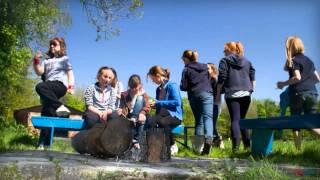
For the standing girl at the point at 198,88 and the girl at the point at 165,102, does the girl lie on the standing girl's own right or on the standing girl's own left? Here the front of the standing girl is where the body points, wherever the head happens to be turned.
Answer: on the standing girl's own left

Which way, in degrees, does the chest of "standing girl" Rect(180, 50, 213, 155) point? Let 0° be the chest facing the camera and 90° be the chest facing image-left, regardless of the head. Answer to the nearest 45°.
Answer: approximately 135°

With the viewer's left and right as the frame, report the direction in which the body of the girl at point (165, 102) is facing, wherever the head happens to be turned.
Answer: facing to the left of the viewer

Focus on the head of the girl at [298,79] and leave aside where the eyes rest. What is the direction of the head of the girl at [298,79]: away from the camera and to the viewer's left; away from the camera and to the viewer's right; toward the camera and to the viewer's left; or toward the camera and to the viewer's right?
away from the camera and to the viewer's left

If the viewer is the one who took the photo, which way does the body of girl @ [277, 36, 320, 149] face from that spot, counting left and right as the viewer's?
facing away from the viewer and to the left of the viewer

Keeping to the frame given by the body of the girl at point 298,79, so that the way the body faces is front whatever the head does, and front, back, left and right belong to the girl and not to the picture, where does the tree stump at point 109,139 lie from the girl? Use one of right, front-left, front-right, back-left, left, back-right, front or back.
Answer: left

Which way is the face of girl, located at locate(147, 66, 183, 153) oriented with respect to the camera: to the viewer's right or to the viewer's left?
to the viewer's left

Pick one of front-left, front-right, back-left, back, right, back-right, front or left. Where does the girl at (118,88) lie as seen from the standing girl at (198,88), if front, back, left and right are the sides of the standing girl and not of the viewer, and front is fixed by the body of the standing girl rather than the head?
front-left
